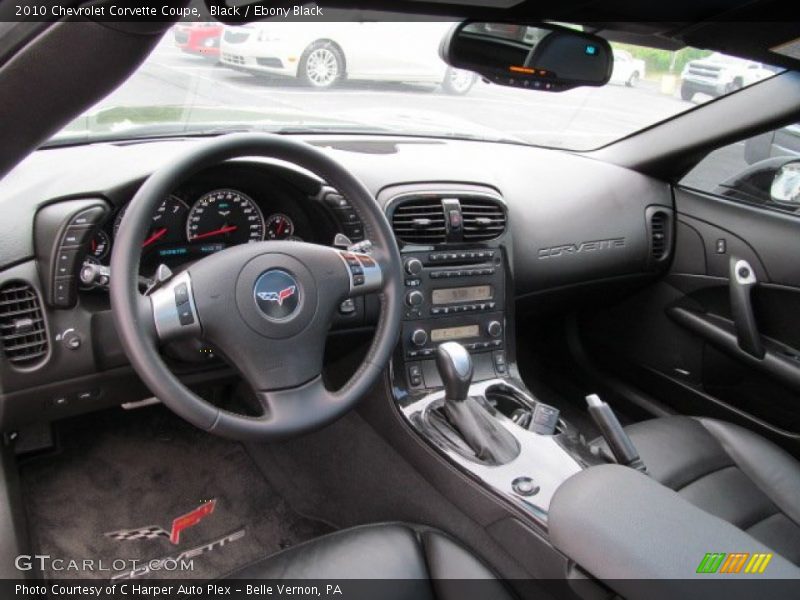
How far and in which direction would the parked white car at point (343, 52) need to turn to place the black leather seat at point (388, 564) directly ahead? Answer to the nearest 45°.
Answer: approximately 45° to its left

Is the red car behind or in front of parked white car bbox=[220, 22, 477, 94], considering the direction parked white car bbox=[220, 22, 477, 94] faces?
in front

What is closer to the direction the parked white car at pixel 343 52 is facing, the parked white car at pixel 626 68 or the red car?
the red car

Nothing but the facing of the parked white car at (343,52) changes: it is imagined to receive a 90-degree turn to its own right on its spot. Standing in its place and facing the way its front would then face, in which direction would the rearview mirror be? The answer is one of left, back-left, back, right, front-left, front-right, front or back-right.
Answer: back

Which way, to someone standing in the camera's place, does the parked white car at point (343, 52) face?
facing the viewer and to the left of the viewer

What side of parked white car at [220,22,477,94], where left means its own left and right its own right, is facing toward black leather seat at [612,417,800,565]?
left

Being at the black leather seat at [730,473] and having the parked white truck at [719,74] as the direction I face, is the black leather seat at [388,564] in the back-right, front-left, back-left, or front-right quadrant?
back-left
